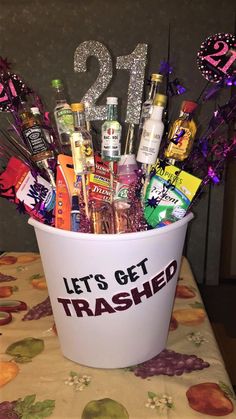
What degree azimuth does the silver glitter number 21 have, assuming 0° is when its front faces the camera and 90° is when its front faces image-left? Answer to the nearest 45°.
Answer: approximately 0°
